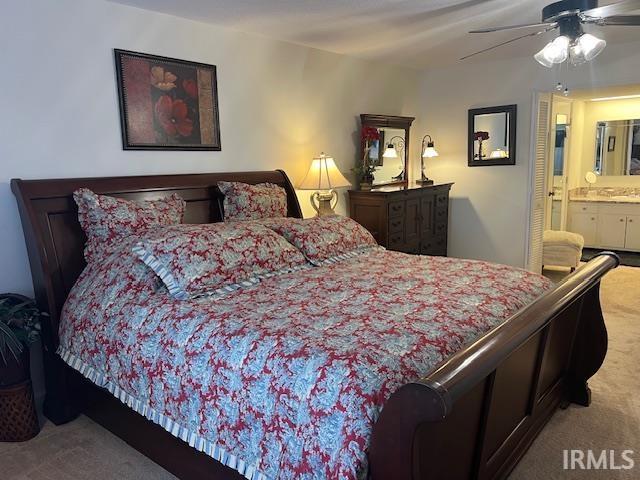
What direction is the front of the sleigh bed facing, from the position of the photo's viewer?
facing the viewer and to the right of the viewer

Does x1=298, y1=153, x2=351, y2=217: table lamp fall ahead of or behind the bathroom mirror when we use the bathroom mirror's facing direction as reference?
ahead

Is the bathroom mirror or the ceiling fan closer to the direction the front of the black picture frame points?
the ceiling fan

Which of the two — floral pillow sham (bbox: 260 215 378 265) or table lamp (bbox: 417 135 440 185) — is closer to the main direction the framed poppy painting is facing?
the floral pillow sham

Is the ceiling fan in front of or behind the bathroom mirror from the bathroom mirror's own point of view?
in front

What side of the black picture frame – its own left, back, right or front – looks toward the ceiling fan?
front

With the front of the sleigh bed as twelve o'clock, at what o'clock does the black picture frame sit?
The black picture frame is roughly at 6 o'clock from the sleigh bed.

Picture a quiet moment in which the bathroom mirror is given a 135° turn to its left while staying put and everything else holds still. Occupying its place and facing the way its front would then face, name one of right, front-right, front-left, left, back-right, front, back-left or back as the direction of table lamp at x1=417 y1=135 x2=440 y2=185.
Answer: back-right

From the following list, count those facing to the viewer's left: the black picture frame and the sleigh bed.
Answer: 0

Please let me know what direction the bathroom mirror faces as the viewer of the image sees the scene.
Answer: facing the viewer and to the left of the viewer
